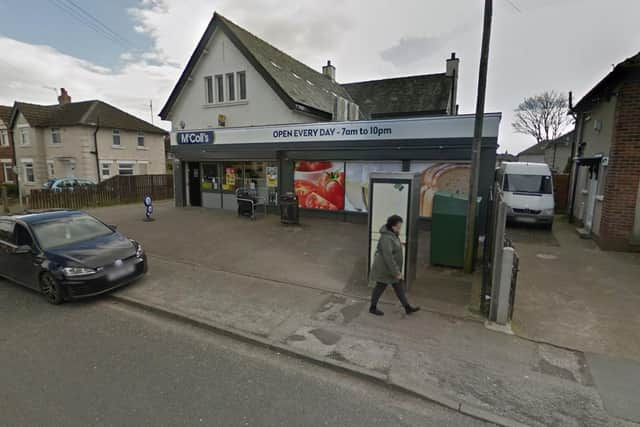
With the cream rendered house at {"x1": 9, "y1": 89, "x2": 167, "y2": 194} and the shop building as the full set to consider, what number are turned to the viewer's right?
0

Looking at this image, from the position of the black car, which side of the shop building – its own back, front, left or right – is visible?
front

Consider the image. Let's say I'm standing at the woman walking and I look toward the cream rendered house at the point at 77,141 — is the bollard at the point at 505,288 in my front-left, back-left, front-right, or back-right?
back-right

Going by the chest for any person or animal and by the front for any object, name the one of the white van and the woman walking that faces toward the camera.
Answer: the white van

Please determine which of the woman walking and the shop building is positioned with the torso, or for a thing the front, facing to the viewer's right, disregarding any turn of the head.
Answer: the woman walking

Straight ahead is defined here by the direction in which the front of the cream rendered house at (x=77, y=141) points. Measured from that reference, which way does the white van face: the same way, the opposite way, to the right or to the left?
the same way

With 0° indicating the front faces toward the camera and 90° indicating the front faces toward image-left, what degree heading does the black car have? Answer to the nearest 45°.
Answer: approximately 315°

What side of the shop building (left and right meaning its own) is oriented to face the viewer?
front

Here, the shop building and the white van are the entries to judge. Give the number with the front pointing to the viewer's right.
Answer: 0

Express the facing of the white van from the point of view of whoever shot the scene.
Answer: facing the viewer

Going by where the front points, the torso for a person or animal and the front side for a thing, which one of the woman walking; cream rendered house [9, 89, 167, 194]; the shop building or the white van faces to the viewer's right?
the woman walking

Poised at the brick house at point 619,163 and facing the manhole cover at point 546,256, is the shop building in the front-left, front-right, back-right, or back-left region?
front-right

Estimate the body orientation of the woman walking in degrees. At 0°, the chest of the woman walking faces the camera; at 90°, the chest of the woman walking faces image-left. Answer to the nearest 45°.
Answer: approximately 270°

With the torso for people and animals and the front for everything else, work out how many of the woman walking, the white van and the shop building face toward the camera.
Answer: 2

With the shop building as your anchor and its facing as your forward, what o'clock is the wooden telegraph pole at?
The wooden telegraph pole is roughly at 11 o'clock from the shop building.

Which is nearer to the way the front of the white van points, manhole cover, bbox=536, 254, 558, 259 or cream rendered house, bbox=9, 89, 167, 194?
the manhole cover

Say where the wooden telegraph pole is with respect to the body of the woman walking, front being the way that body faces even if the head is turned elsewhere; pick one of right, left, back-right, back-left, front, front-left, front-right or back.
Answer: front-left

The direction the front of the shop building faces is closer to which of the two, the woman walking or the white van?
the woman walking

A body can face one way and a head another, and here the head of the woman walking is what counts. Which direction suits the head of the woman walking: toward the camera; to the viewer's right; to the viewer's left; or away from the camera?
to the viewer's right

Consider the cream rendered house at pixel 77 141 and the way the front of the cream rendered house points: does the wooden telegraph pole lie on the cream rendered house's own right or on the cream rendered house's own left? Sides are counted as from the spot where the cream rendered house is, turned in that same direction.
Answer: on the cream rendered house's own left

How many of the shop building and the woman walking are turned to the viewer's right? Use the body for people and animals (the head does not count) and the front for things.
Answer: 1

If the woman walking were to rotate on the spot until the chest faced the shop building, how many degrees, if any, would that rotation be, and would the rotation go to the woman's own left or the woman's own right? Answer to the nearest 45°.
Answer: approximately 135° to the woman's own left
